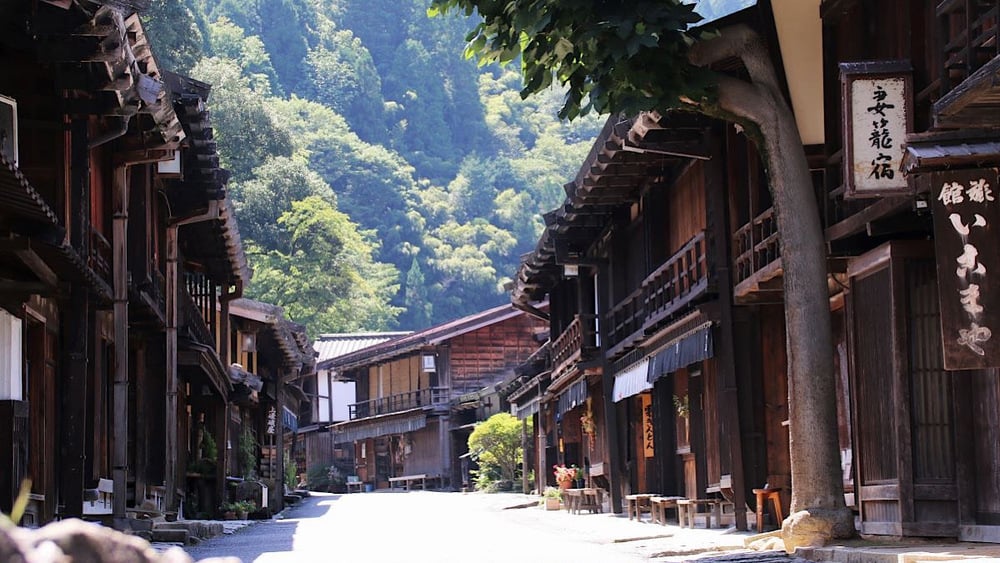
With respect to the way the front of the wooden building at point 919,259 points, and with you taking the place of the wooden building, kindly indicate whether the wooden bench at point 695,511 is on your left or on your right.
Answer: on your right

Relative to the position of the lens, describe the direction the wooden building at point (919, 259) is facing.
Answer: facing the viewer and to the left of the viewer

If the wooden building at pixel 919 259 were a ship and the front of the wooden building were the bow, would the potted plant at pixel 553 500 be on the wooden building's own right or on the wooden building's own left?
on the wooden building's own right

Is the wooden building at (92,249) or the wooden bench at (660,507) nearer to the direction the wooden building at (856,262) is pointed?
the wooden building

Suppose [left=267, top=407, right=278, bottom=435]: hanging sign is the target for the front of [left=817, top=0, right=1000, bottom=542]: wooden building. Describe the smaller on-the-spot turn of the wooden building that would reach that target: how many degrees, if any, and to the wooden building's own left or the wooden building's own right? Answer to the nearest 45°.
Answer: approximately 90° to the wooden building's own right
